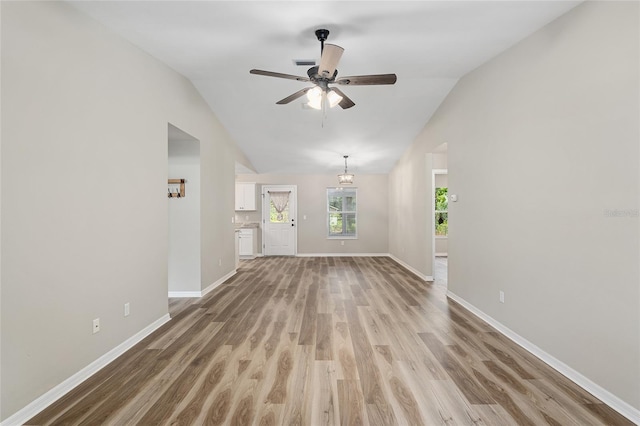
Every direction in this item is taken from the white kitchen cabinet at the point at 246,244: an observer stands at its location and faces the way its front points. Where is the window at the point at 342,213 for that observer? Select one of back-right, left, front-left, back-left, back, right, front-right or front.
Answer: left

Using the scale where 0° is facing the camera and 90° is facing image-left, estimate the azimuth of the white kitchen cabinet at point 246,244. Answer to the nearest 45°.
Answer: approximately 0°

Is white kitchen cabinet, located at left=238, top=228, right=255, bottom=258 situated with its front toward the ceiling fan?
yes

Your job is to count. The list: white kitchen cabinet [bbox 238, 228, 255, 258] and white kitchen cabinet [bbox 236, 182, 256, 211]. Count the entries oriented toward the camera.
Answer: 2

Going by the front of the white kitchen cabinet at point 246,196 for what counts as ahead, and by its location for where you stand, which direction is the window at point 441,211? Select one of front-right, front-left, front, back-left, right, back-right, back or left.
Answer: left

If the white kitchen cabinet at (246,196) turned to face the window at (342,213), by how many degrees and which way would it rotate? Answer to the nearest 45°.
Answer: approximately 90° to its left

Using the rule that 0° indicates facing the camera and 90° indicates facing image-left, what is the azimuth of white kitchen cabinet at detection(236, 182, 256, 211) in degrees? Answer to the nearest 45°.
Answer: approximately 0°
